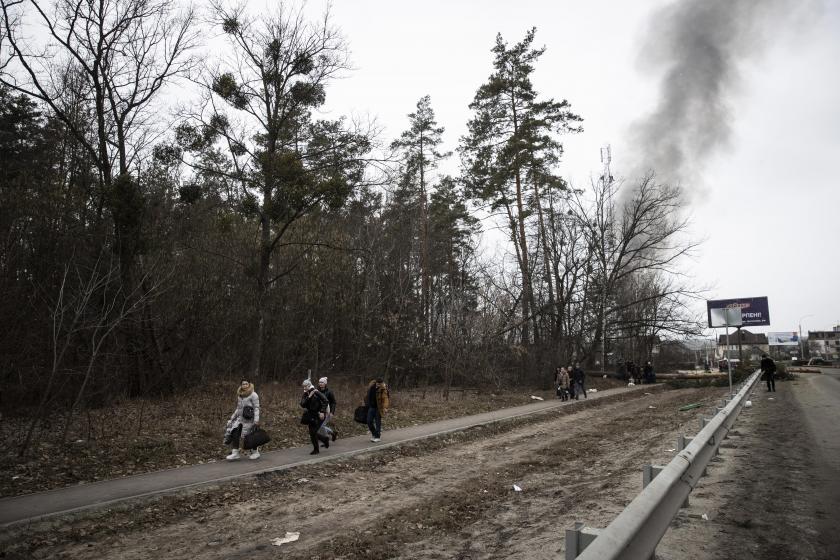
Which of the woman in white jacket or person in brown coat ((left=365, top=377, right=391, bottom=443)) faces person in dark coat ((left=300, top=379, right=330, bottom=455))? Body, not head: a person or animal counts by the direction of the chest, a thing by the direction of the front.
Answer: person in brown coat ((left=365, top=377, right=391, bottom=443))

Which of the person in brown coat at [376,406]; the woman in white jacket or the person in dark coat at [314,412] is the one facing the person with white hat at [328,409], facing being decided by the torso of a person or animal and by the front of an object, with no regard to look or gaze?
the person in brown coat at [376,406]

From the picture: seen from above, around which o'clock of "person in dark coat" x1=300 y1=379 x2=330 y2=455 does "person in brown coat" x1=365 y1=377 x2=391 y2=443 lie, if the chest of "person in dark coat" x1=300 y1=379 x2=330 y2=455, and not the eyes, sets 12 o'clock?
"person in brown coat" x1=365 y1=377 x2=391 y2=443 is roughly at 6 o'clock from "person in dark coat" x1=300 y1=379 x2=330 y2=455.

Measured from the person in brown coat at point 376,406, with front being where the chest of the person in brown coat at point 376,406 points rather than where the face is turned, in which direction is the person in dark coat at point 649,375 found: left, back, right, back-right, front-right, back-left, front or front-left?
back

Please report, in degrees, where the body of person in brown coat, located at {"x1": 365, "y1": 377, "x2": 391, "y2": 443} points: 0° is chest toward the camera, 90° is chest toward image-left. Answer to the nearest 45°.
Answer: approximately 45°

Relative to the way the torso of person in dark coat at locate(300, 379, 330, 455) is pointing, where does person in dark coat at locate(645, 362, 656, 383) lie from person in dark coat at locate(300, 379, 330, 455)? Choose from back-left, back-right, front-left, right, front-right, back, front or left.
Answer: back

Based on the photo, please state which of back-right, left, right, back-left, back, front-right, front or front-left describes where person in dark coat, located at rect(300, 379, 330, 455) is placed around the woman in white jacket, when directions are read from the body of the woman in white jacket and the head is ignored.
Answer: back-left

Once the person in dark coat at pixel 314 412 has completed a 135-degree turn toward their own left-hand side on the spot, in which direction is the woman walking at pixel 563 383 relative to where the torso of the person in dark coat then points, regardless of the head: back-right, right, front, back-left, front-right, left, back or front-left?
front-left

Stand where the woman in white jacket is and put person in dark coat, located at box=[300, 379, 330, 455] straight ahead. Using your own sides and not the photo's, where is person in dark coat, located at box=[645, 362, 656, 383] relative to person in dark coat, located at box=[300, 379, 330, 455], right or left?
left

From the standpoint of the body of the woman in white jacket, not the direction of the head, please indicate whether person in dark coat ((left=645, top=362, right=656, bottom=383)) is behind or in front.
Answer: behind
